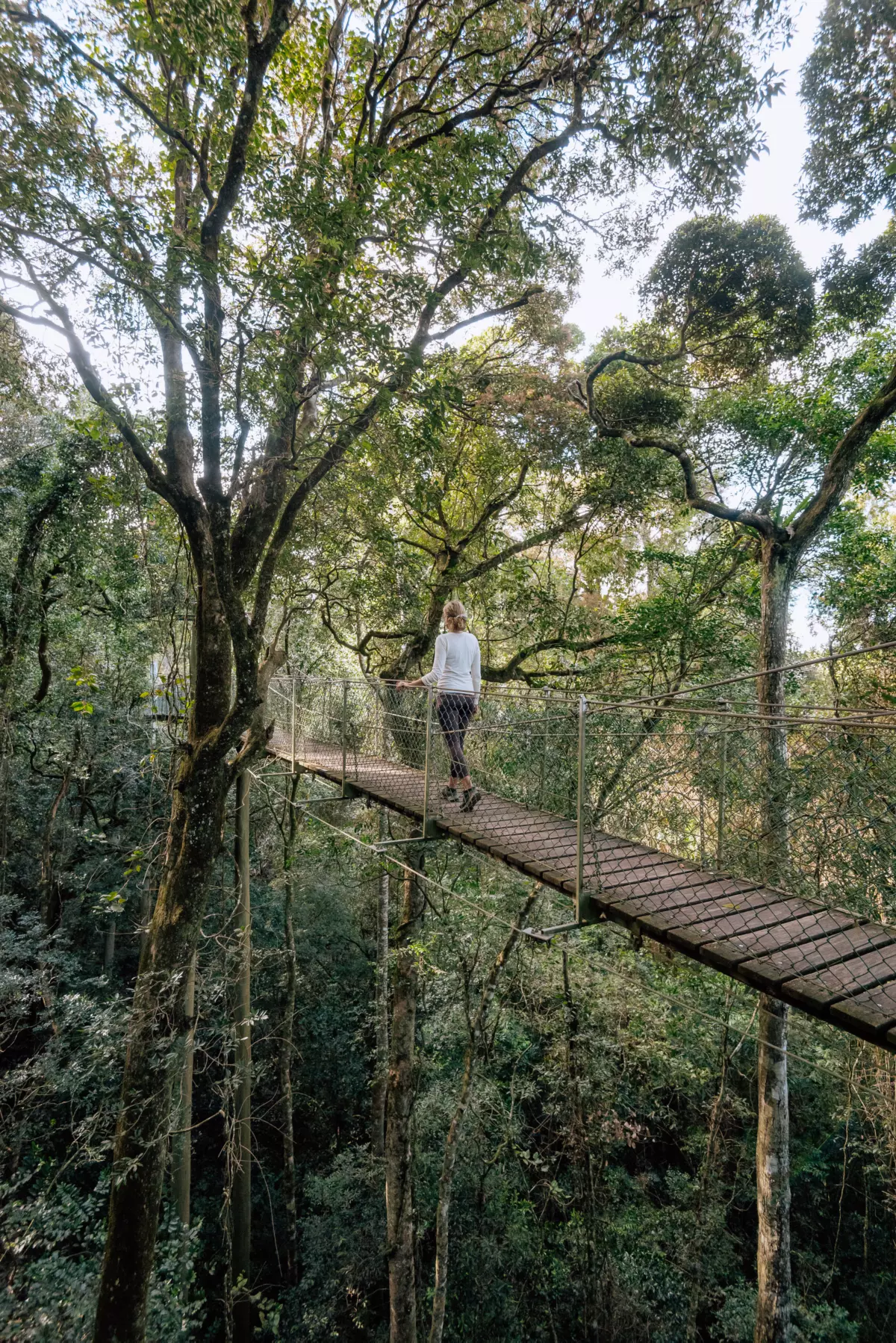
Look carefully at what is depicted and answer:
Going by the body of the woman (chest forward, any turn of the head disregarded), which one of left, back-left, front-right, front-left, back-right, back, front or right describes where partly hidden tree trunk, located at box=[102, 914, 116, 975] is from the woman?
front-left

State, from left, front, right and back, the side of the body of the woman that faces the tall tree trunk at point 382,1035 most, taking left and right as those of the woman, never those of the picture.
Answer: front

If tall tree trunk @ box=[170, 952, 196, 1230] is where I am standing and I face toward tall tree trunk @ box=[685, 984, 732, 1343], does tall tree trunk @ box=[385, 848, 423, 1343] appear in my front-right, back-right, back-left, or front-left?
front-right

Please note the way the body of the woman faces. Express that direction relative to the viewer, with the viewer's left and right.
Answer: facing away from the viewer
